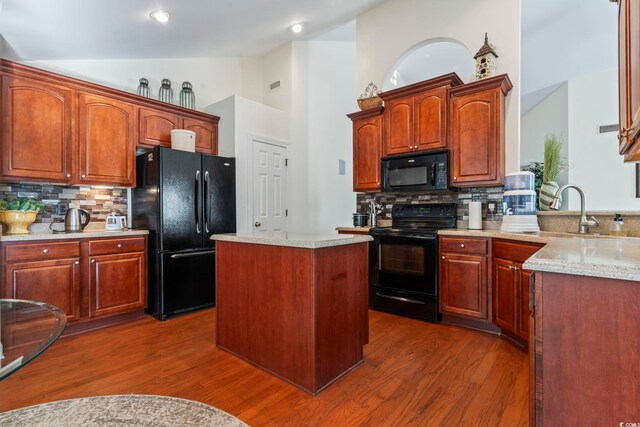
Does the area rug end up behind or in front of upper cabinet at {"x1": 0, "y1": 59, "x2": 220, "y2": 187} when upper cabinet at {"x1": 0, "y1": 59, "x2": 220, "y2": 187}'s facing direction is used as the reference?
in front

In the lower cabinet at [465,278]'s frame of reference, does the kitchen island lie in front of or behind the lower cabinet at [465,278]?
in front

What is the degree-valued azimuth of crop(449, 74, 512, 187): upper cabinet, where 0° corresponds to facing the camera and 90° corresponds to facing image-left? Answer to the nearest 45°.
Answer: approximately 45°

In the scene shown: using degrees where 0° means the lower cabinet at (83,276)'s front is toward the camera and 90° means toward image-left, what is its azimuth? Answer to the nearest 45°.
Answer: approximately 315°

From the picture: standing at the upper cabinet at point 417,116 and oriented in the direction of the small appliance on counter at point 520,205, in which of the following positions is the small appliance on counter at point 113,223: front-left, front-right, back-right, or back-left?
back-right

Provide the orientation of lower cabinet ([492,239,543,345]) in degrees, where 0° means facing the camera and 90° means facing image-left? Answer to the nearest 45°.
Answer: approximately 45°

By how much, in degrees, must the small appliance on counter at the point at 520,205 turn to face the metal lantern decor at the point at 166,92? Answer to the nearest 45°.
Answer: approximately 45° to its right
